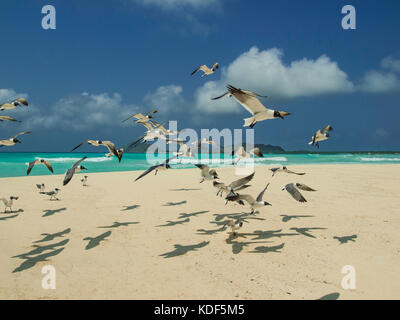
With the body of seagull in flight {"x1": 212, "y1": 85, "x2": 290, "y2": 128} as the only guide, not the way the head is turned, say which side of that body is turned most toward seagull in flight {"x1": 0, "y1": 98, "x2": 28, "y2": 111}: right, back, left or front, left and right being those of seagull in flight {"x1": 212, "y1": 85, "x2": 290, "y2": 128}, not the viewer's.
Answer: back

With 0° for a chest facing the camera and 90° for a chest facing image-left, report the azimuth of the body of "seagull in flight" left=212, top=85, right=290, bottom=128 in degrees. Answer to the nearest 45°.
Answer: approximately 270°
